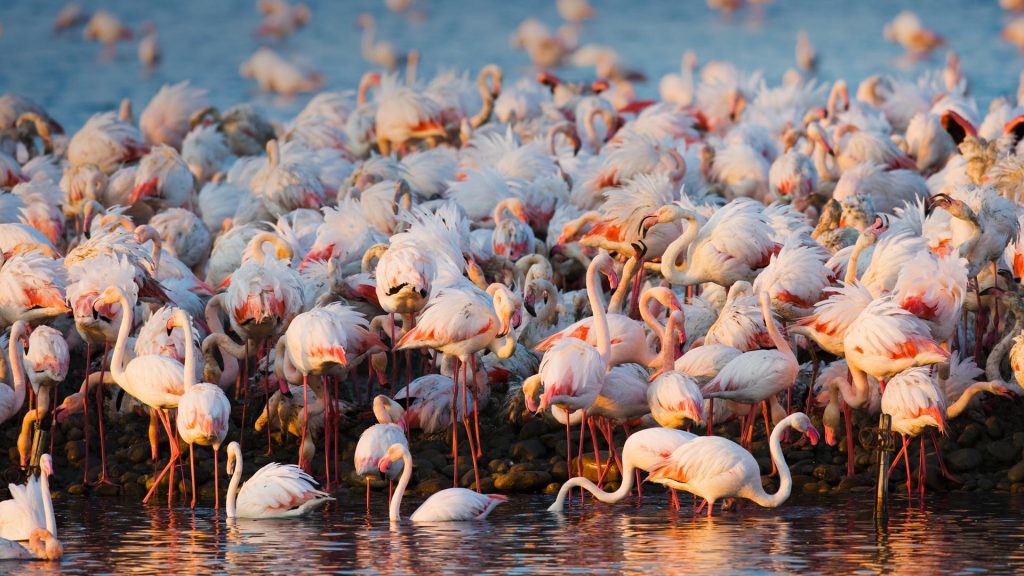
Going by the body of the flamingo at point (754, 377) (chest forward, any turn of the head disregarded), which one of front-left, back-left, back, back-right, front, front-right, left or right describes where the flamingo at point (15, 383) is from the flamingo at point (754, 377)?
back

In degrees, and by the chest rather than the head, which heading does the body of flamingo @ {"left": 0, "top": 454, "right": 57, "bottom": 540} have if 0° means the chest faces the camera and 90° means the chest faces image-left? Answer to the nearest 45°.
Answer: approximately 270°

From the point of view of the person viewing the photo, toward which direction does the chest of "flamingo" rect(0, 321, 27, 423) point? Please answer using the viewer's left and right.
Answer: facing to the right of the viewer

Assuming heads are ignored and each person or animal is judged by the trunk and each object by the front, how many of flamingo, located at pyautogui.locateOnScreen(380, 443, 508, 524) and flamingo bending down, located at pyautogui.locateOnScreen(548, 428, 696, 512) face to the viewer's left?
2

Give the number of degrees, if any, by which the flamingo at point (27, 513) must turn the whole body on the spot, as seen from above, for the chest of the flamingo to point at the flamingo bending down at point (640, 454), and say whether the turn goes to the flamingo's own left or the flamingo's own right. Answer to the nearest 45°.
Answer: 0° — it already faces it

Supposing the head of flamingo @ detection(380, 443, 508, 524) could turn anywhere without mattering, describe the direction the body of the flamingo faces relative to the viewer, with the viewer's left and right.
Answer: facing to the left of the viewer

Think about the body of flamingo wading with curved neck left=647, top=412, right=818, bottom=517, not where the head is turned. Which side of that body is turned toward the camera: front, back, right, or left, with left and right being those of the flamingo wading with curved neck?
right

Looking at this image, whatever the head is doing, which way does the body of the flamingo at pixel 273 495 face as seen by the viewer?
to the viewer's left

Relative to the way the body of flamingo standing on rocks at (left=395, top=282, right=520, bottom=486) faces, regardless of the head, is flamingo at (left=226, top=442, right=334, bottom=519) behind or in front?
behind

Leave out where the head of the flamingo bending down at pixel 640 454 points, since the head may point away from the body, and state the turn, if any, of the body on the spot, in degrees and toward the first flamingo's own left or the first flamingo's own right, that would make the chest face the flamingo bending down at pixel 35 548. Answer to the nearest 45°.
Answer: approximately 45° to the first flamingo's own left

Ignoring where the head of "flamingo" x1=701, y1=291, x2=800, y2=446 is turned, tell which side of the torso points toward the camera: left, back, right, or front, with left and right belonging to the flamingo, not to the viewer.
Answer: right
